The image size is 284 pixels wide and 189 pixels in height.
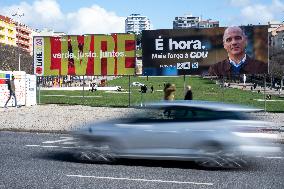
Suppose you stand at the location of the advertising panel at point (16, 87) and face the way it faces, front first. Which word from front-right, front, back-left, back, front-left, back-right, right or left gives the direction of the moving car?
front

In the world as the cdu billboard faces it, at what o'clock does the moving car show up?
The moving car is roughly at 12 o'clock from the cdu billboard.

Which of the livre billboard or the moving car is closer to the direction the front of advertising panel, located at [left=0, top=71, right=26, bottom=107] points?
the moving car

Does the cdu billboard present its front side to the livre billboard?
no

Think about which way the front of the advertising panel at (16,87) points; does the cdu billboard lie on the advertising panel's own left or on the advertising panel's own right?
on the advertising panel's own left

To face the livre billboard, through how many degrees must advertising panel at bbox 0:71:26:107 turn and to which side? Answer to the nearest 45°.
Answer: approximately 90° to its left

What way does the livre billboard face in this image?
toward the camera

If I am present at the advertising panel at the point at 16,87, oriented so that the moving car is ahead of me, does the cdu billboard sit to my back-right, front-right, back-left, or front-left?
front-left

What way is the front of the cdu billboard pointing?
toward the camera

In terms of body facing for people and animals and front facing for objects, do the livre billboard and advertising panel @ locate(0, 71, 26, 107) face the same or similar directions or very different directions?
same or similar directions

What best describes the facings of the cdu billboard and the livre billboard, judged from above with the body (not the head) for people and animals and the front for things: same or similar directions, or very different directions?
same or similar directions

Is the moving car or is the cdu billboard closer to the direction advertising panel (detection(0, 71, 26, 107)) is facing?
the moving car

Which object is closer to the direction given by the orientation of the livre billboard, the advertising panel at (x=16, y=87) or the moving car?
the moving car

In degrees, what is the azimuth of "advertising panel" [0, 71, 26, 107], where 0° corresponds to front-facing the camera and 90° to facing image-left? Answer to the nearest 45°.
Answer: approximately 0°

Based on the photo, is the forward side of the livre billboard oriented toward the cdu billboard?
no

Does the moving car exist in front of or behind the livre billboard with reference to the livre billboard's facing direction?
in front
